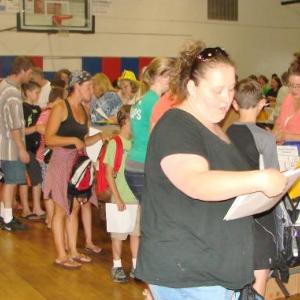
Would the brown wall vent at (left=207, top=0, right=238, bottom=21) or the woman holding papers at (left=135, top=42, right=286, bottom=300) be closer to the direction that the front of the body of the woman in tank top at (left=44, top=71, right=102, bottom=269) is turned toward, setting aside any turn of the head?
the woman holding papers

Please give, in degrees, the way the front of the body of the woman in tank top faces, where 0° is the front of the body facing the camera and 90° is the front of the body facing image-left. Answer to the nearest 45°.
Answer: approximately 315°

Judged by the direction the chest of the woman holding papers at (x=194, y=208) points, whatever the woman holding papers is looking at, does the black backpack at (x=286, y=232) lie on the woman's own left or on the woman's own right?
on the woman's own left

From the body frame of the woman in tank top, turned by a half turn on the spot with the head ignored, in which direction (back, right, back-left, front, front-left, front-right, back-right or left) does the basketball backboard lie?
front-right

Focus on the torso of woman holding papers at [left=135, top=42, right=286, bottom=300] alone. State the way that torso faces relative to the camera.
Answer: to the viewer's right

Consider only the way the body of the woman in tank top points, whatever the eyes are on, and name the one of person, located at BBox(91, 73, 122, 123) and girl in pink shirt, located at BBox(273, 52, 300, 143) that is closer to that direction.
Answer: the girl in pink shirt

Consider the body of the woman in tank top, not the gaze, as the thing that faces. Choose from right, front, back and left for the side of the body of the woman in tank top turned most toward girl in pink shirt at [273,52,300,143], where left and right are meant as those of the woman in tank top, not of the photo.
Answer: front

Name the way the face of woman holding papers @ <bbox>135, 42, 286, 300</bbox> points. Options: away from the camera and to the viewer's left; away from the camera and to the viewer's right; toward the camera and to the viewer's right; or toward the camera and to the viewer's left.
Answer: toward the camera and to the viewer's right
